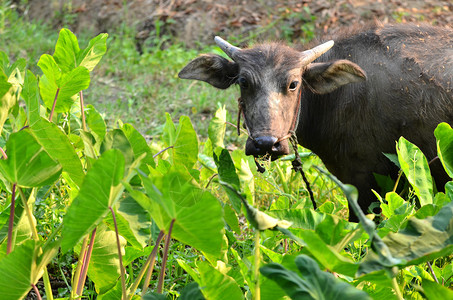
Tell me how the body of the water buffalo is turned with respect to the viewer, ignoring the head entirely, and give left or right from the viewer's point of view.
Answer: facing the viewer and to the left of the viewer
